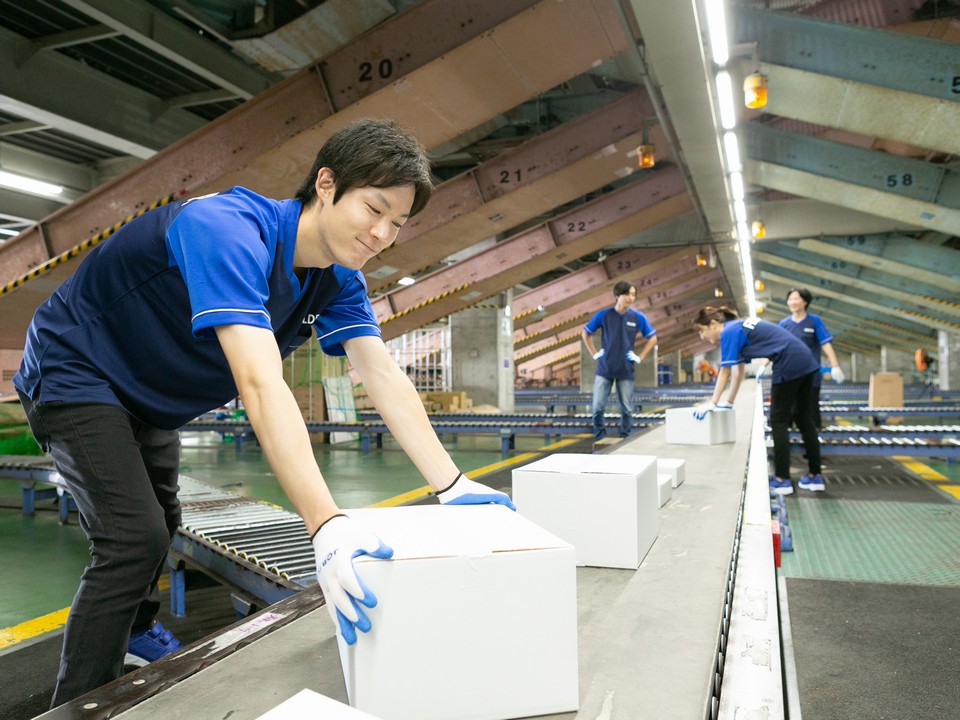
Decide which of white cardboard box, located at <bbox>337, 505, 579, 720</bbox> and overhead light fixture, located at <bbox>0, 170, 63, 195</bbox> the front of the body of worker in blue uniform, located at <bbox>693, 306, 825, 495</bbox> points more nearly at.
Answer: the overhead light fixture

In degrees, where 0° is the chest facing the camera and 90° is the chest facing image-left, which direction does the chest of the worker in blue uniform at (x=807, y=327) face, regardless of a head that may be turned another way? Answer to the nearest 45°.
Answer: approximately 45°

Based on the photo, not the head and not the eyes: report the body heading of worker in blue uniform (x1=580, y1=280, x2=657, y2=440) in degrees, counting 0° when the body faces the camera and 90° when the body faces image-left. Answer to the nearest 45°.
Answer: approximately 0°

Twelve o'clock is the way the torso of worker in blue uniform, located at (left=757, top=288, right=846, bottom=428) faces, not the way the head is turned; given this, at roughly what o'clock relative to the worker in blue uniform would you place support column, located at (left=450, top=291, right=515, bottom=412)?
The support column is roughly at 3 o'clock from the worker in blue uniform.

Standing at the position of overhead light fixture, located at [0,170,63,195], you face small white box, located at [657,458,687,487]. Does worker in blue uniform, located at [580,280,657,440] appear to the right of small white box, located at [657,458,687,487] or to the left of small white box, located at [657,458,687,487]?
left

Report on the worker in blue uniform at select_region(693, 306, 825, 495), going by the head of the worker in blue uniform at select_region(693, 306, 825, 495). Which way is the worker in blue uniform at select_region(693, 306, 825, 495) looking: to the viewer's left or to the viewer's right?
to the viewer's left

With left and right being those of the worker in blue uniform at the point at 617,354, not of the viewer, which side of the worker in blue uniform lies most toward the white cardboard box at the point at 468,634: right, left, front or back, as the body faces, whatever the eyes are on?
front

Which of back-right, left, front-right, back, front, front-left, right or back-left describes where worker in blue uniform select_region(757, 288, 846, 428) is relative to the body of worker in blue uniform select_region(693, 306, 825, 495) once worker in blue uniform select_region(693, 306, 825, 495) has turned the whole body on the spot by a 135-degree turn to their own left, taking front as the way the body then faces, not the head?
back-left

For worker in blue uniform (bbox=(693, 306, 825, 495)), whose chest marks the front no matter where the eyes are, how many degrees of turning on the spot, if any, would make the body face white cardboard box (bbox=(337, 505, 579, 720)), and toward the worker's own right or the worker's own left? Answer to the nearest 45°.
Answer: approximately 90° to the worker's own left

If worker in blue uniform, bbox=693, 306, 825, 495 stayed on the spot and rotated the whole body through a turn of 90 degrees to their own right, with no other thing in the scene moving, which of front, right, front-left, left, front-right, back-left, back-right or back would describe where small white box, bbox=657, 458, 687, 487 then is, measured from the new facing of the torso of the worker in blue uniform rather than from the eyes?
back

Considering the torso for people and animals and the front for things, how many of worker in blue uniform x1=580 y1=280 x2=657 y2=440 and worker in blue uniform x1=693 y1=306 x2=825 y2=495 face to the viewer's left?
1

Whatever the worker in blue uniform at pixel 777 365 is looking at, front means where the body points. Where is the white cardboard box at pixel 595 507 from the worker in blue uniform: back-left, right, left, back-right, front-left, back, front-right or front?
left

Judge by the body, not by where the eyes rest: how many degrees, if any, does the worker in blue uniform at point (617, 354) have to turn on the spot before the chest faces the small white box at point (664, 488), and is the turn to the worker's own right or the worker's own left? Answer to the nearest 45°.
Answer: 0° — they already face it

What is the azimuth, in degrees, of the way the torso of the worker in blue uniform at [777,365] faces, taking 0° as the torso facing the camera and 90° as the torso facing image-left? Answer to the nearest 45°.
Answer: approximately 90°

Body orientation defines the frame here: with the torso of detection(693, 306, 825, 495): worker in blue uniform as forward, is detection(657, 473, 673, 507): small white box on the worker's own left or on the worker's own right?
on the worker's own left
